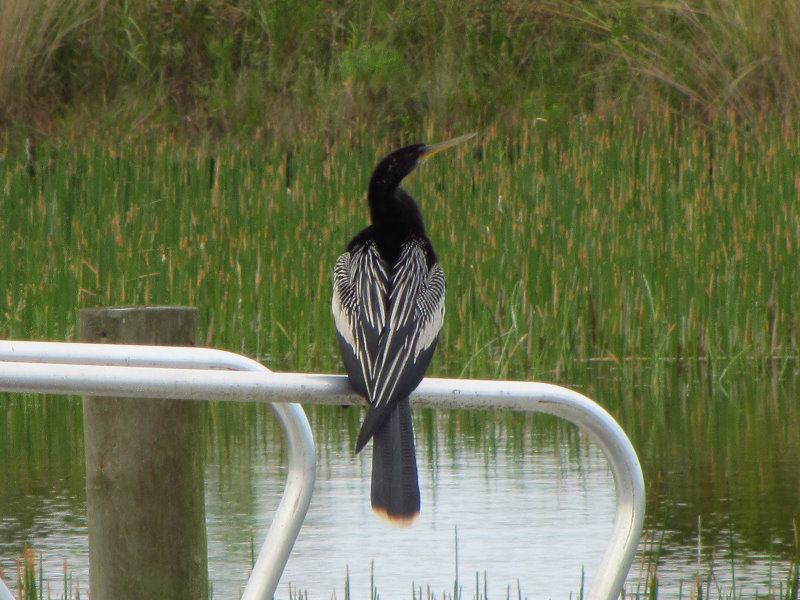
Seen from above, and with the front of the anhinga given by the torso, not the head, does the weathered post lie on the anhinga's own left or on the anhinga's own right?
on the anhinga's own left

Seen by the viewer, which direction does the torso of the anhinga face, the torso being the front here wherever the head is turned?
away from the camera
